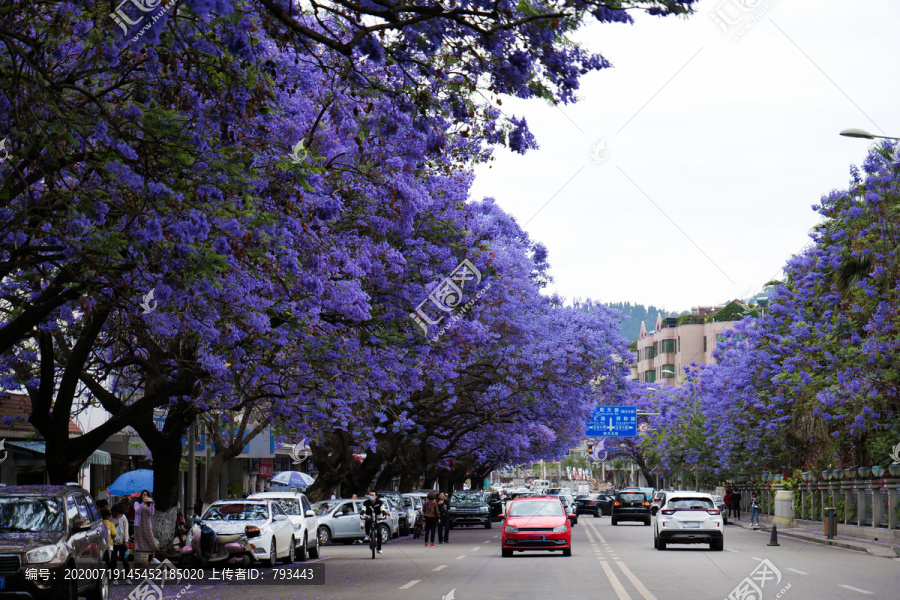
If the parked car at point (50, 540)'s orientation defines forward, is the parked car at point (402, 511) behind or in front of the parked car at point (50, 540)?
behind

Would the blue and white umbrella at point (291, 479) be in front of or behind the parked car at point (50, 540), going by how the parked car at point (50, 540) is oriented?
behind

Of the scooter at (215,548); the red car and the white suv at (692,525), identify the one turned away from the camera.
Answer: the white suv

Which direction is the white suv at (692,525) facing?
away from the camera

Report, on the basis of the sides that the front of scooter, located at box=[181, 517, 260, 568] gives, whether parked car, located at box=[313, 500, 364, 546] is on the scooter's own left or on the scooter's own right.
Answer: on the scooter's own right

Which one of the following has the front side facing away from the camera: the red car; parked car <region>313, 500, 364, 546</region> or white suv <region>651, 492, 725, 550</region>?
the white suv

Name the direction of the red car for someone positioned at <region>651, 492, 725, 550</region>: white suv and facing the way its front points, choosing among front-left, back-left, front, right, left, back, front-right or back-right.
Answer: back-left

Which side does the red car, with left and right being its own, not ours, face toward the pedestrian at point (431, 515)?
back

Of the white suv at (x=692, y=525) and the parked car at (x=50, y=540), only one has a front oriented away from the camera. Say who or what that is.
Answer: the white suv

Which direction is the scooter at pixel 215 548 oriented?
to the viewer's left

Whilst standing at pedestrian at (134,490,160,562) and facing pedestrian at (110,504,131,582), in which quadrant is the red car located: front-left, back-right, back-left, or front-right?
back-left

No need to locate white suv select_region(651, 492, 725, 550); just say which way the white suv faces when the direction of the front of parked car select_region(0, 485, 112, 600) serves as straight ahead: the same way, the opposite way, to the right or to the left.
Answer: the opposite way

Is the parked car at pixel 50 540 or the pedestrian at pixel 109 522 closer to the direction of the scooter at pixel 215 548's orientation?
the pedestrian
